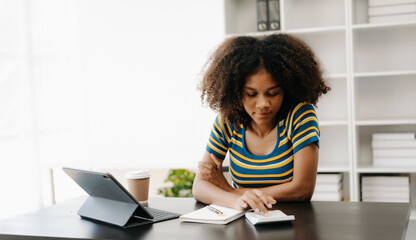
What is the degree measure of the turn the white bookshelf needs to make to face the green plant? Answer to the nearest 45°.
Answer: approximately 90° to its right

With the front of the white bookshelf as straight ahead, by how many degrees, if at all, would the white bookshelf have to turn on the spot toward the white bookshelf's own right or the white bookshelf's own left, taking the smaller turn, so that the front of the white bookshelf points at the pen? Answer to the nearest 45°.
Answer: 0° — it already faces it

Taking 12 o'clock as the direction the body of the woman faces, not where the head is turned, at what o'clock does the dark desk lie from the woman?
The dark desk is roughly at 12 o'clock from the woman.

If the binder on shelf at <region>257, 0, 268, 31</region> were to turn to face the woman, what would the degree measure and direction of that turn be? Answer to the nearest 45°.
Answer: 0° — it already faces them

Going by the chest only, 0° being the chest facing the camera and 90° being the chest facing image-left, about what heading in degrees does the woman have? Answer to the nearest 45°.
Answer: approximately 0°

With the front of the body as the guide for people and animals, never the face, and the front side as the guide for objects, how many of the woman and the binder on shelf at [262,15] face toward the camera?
2
